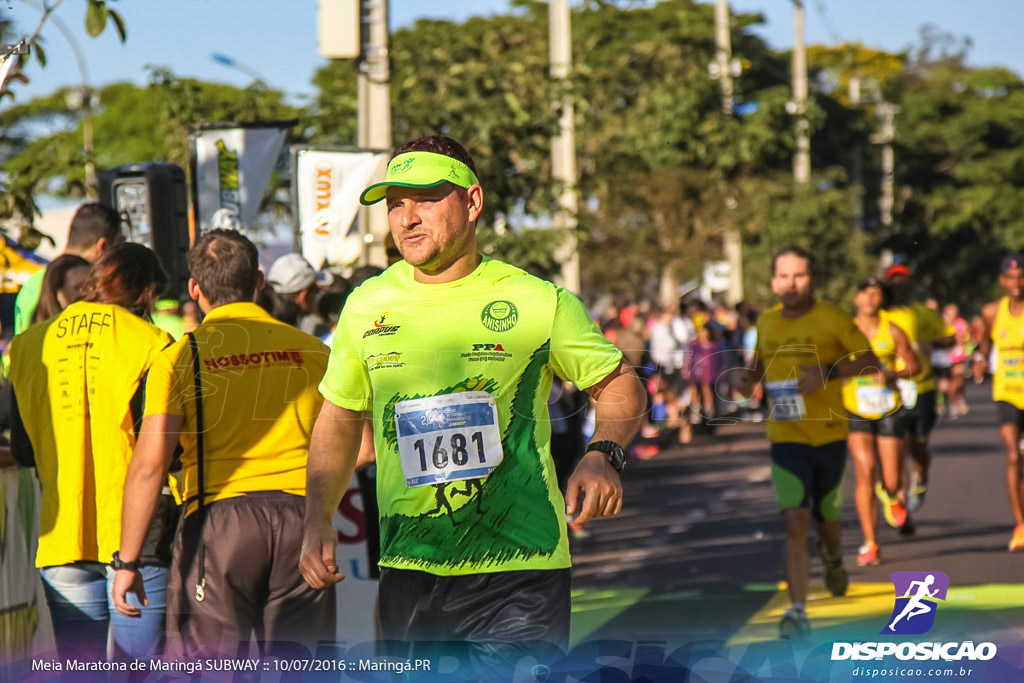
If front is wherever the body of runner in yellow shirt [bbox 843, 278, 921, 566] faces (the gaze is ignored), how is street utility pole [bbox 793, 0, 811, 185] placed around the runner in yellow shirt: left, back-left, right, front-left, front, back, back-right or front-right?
back

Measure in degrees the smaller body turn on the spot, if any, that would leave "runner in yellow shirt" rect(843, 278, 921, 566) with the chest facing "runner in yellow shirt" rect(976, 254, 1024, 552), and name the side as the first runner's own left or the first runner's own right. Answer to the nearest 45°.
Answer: approximately 90° to the first runner's own left

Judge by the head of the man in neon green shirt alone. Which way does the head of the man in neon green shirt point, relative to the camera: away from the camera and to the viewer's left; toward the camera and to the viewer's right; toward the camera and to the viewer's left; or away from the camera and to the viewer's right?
toward the camera and to the viewer's left

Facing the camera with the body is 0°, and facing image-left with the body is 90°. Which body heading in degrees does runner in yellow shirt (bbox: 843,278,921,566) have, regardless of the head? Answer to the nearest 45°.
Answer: approximately 0°
